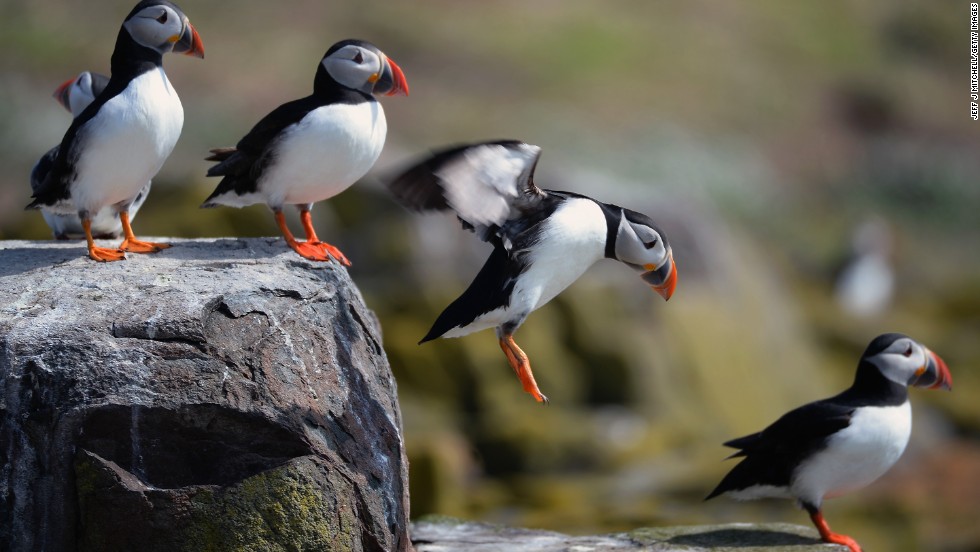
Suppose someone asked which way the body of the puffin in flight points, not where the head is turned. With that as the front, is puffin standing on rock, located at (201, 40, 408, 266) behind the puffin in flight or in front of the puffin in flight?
behind

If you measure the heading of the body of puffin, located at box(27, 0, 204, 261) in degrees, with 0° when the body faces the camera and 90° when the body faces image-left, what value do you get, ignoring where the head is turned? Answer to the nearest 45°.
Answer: approximately 315°

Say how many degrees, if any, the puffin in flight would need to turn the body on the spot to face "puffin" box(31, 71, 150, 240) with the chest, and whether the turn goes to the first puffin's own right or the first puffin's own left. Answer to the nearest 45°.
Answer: approximately 180°

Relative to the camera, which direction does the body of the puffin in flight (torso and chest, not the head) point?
to the viewer's right

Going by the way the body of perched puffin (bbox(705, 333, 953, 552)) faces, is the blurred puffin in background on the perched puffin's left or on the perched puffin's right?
on the perched puffin's left

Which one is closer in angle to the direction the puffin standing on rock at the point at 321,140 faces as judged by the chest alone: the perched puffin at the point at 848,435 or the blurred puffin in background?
the perched puffin

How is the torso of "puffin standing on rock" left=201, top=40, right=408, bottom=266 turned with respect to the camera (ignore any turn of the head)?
to the viewer's right

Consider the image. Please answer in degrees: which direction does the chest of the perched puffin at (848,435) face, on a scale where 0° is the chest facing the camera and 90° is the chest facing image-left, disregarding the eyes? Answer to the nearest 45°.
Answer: approximately 270°

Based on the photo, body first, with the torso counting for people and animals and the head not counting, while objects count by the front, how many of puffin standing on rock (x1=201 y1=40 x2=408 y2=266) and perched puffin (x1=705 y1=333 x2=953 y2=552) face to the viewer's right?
2

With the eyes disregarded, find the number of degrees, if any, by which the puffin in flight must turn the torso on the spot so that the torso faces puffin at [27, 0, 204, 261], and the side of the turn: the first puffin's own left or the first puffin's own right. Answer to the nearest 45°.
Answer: approximately 180°
